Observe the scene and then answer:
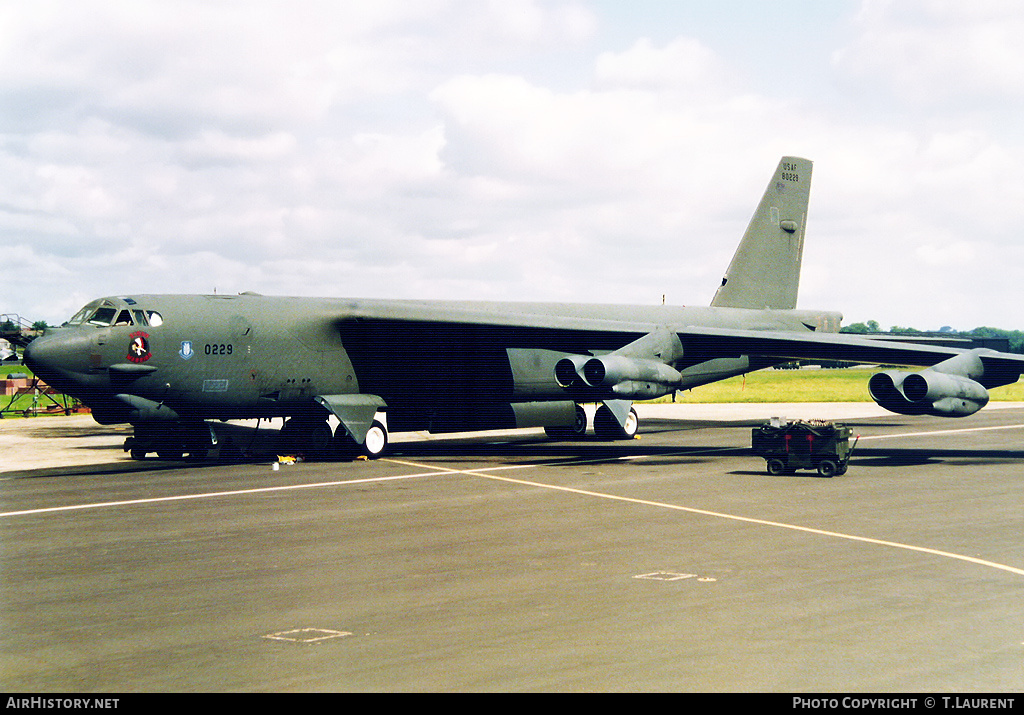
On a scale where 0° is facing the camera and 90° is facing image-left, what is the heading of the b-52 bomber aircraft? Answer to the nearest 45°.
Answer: approximately 45°
